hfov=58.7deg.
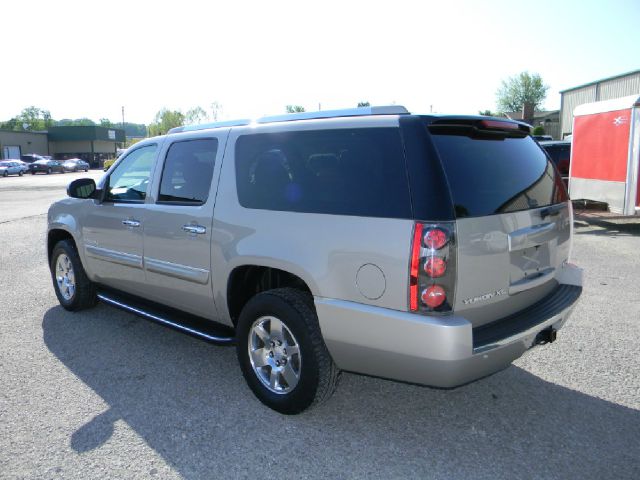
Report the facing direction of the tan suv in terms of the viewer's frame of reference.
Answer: facing away from the viewer and to the left of the viewer

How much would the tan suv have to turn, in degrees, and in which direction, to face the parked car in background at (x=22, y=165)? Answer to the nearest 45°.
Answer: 0° — it already faces it

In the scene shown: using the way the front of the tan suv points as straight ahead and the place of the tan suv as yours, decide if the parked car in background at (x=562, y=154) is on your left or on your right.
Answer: on your right

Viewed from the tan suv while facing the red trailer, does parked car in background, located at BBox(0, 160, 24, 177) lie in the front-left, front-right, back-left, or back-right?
front-left

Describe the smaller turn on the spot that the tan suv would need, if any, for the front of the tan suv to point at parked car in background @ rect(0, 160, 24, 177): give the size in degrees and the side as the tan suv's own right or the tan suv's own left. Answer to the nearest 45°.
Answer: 0° — it already faces it

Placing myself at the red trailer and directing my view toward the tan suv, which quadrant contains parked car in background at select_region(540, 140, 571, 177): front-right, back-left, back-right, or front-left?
back-right

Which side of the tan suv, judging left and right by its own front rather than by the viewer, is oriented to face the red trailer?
right
